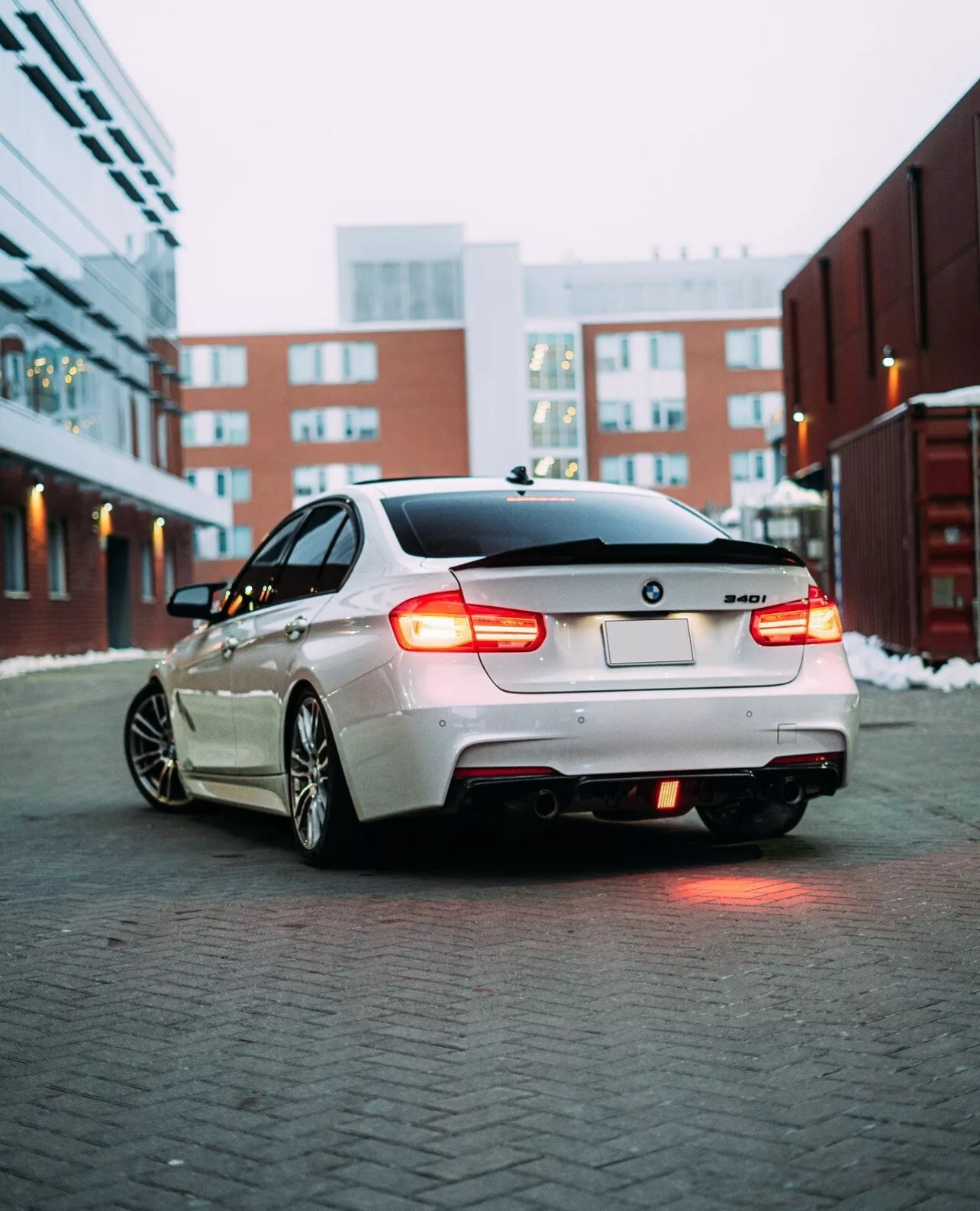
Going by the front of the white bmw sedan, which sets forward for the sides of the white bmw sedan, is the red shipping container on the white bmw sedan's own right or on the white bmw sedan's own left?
on the white bmw sedan's own right

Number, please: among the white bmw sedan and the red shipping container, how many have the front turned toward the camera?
1

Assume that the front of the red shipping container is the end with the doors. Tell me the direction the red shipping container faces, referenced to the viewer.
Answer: facing the viewer

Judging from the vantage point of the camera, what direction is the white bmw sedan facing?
facing away from the viewer and to the left of the viewer

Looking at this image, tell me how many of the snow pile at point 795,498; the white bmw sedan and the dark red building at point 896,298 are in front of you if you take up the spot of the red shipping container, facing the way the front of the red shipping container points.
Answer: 1

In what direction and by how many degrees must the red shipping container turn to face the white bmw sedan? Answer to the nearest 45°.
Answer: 0° — it already faces it

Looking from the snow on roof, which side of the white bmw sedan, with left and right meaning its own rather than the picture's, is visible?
right

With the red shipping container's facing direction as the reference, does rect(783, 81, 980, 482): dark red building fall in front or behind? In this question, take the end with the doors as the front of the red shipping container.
behind

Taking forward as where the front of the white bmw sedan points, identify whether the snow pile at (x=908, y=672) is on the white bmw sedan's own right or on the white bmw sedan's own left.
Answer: on the white bmw sedan's own right

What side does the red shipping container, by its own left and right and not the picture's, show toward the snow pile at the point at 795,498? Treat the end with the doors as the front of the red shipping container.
back

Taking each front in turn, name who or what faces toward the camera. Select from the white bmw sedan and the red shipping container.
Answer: the red shipping container

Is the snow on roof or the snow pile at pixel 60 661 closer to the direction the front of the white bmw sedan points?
the snow pile

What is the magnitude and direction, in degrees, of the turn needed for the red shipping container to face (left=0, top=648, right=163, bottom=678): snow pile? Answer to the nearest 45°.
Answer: approximately 135° to its right

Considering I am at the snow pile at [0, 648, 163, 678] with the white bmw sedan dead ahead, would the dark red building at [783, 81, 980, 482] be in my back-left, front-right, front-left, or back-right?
front-left
